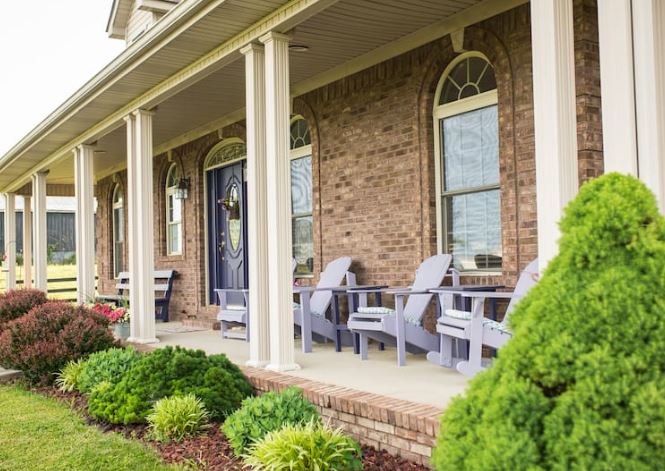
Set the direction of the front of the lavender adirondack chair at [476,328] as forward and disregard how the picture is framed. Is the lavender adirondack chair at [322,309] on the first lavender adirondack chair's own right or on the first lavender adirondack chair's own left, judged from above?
on the first lavender adirondack chair's own right

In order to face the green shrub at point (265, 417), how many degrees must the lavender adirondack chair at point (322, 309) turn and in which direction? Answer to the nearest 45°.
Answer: approximately 45° to its left

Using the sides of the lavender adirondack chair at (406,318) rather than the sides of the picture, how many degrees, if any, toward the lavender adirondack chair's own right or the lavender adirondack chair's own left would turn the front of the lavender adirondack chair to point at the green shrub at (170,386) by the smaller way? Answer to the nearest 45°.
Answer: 0° — it already faces it

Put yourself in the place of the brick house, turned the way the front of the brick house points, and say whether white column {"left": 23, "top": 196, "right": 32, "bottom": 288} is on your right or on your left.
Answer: on your right

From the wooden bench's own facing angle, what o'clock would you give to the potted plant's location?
The potted plant is roughly at 11 o'clock from the wooden bench.

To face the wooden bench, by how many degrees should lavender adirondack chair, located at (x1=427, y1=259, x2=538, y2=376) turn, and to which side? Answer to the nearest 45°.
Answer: approximately 90° to its right

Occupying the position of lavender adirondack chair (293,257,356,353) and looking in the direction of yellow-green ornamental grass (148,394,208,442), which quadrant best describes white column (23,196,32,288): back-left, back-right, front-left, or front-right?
back-right

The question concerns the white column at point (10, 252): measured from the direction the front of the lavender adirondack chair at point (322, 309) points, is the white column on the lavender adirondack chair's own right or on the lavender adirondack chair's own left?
on the lavender adirondack chair's own right

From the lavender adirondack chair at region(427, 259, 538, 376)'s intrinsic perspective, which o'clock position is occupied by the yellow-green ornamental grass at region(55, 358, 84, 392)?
The yellow-green ornamental grass is roughly at 2 o'clock from the lavender adirondack chair.
